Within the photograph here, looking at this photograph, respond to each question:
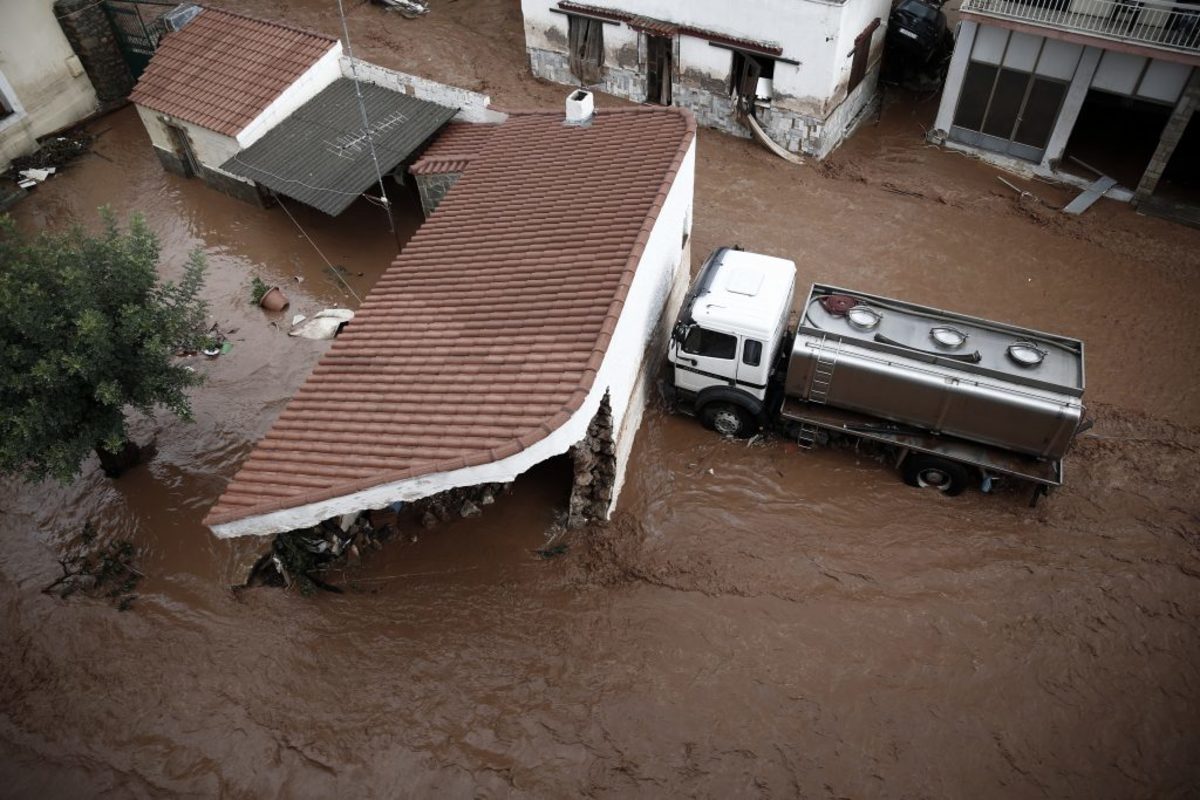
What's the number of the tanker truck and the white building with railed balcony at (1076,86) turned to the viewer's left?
1

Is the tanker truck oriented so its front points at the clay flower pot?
yes

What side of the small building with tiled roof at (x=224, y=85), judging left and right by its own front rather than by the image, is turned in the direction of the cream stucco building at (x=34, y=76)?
right

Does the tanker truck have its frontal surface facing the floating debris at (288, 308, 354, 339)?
yes

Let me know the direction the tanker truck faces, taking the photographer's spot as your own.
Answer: facing to the left of the viewer

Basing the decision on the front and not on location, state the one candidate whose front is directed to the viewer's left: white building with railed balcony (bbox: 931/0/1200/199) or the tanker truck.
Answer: the tanker truck

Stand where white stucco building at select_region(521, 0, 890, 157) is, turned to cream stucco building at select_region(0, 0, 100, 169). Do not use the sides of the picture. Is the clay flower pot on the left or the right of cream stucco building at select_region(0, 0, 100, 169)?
left

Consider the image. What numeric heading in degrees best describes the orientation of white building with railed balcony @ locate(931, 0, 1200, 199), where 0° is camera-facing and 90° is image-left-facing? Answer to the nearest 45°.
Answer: approximately 0°

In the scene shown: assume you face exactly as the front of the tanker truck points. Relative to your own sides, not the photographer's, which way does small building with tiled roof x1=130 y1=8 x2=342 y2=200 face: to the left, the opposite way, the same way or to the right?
to the left

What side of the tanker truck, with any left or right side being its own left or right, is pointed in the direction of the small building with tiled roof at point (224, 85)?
front

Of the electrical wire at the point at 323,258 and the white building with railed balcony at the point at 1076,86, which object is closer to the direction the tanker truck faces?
the electrical wire

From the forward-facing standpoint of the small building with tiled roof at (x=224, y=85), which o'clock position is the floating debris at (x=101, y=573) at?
The floating debris is roughly at 11 o'clock from the small building with tiled roof.

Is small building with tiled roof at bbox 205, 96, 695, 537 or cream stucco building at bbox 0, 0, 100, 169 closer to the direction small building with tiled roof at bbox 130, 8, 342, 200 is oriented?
the small building with tiled roof

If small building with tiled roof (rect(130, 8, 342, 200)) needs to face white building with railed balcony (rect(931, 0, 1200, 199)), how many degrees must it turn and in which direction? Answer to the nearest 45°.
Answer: approximately 90° to its left

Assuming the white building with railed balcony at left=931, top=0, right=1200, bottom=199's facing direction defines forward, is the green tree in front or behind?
in front

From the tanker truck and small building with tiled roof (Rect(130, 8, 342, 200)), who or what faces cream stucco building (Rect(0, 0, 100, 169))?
the tanker truck

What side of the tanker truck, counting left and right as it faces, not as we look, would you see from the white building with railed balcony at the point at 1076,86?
right

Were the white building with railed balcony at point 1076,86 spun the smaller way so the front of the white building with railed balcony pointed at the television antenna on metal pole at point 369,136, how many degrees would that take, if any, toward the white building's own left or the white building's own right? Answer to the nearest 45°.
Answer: approximately 45° to the white building's own right
